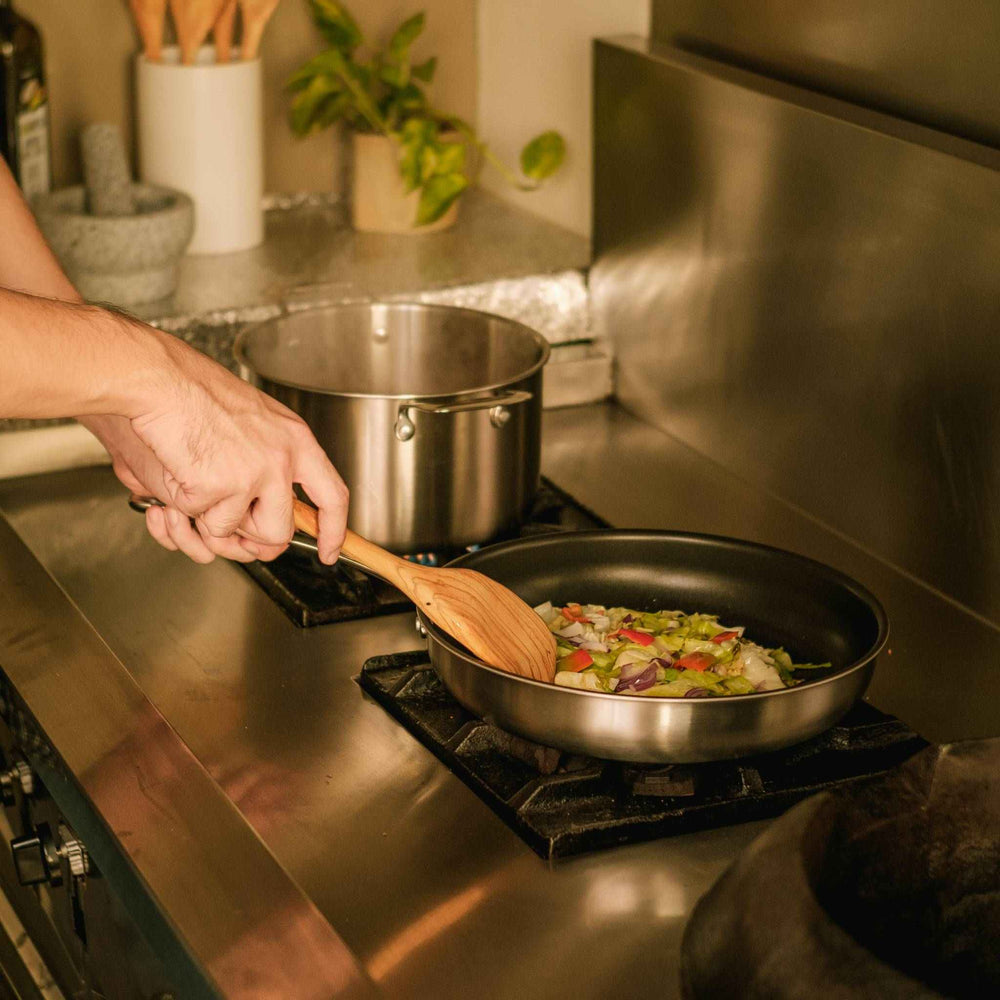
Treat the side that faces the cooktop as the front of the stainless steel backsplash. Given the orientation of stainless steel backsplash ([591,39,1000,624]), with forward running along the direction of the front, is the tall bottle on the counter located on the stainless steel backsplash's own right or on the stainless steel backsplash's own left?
on the stainless steel backsplash's own right

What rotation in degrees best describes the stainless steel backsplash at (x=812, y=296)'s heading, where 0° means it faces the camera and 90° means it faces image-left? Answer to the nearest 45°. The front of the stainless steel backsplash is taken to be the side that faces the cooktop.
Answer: approximately 45°

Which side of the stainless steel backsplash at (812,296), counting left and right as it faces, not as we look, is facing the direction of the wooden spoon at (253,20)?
right

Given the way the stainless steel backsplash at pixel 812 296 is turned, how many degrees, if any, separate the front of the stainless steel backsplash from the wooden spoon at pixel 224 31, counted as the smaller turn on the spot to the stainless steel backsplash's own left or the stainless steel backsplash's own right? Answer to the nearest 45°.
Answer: approximately 90° to the stainless steel backsplash's own right

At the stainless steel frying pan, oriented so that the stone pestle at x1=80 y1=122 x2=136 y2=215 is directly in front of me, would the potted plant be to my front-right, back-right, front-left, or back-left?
front-right

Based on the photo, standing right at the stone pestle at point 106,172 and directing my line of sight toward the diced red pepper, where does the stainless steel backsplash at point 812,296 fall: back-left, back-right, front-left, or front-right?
front-left
